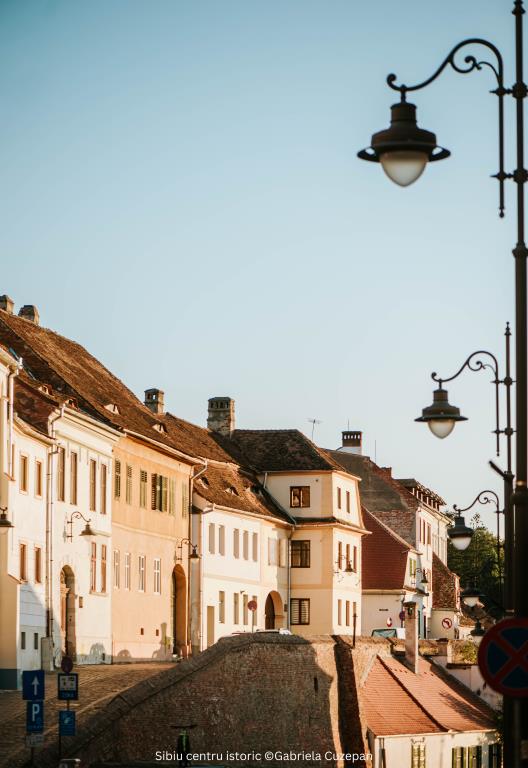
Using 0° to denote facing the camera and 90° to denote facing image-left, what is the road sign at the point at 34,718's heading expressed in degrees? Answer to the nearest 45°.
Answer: approximately 0°

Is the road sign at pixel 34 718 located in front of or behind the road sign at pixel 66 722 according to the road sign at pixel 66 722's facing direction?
in front
